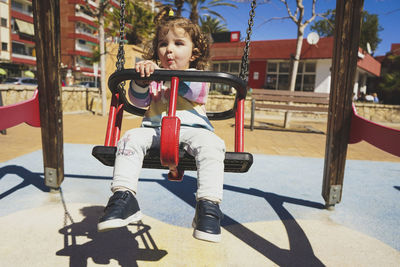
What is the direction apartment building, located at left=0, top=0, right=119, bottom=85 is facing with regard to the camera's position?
facing the viewer and to the right of the viewer

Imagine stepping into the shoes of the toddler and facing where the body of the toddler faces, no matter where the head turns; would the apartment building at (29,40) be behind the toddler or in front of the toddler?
behind

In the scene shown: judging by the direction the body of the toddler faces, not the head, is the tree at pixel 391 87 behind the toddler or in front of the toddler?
behind

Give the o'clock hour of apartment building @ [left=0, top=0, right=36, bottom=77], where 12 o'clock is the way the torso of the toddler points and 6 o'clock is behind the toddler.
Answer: The apartment building is roughly at 5 o'clock from the toddler.

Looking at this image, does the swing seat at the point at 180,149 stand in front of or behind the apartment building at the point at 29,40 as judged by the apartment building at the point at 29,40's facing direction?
in front

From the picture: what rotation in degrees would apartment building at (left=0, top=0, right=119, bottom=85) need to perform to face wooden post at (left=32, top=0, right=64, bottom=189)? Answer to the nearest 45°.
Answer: approximately 45° to its right

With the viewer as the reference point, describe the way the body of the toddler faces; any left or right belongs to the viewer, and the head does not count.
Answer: facing the viewer

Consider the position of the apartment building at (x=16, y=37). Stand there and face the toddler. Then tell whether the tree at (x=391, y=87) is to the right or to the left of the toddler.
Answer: left

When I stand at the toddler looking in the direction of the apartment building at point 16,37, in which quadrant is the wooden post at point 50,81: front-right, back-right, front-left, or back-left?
front-left

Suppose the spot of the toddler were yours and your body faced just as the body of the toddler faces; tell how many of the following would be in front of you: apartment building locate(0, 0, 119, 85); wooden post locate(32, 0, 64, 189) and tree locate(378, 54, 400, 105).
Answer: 0

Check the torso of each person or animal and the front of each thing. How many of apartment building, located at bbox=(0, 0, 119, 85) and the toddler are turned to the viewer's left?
0

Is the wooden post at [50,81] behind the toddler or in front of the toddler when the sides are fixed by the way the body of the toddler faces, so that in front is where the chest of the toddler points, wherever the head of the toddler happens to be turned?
behind
